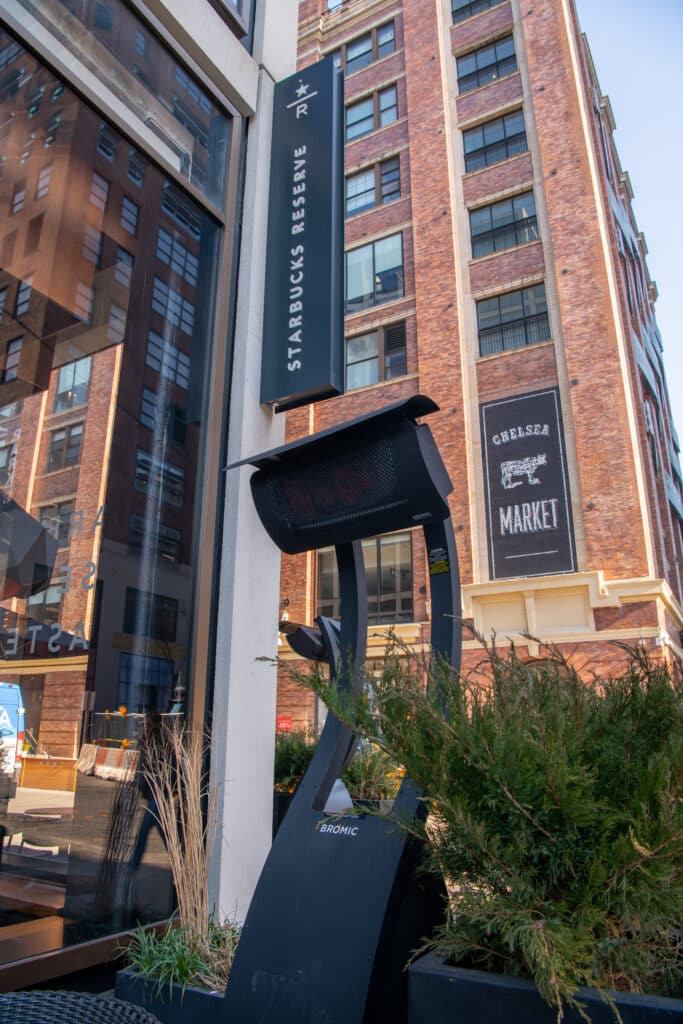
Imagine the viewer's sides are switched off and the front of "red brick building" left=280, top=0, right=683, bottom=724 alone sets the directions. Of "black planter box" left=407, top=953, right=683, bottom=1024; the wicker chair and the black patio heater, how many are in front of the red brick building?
3

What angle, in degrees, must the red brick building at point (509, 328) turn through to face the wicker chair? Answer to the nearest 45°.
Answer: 0° — it already faces it

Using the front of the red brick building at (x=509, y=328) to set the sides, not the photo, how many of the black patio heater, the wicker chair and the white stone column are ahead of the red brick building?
3

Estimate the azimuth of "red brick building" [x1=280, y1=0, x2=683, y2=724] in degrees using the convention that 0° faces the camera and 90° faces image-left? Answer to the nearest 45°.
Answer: approximately 0°

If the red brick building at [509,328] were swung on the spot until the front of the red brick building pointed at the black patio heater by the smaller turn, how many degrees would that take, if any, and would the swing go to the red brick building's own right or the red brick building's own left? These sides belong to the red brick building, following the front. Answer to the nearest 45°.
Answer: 0° — it already faces it

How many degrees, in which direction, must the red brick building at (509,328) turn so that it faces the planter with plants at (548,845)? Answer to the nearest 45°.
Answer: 0° — it already faces it

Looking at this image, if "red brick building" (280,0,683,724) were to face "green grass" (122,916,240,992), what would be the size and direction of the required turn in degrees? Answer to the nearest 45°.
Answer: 0° — it already faces it

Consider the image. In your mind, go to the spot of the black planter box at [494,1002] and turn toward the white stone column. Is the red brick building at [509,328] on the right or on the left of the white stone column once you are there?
right

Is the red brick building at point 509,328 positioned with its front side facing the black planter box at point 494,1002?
yes
